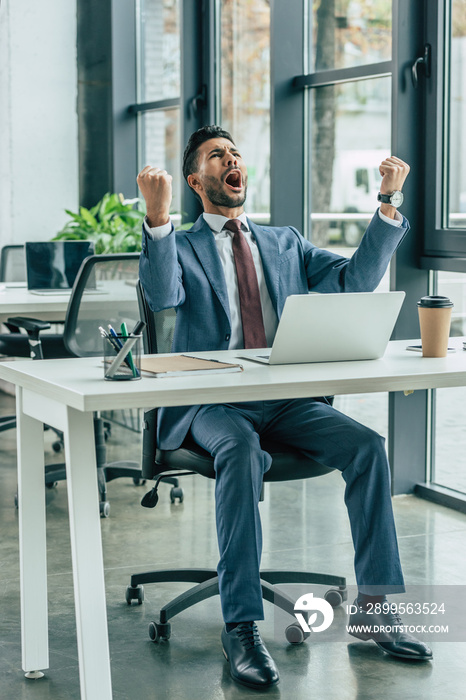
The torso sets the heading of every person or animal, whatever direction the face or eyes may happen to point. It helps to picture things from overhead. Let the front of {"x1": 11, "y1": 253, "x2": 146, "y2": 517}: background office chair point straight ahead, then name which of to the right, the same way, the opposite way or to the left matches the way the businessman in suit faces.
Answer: the opposite way

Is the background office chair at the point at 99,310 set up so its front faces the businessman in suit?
no

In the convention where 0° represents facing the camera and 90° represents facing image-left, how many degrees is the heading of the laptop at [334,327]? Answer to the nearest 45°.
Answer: approximately 135°

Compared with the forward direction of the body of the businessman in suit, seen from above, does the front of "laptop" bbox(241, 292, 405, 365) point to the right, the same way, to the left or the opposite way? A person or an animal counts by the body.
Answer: the opposite way

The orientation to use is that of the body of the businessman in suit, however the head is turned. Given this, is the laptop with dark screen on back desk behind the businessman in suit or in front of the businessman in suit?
behind

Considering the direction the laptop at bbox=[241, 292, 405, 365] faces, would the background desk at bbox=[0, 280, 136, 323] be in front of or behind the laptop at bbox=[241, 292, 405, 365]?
in front

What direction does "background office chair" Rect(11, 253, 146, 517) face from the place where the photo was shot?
facing away from the viewer and to the left of the viewer

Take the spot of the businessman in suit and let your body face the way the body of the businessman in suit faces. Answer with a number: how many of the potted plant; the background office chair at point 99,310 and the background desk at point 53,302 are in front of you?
0

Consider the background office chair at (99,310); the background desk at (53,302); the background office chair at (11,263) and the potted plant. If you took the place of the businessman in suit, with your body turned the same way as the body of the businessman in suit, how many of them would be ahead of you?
0

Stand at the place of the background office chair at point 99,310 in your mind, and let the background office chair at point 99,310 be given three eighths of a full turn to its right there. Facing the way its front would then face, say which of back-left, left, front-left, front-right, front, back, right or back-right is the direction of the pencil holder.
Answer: right

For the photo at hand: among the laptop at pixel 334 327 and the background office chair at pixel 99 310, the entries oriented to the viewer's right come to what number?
0
